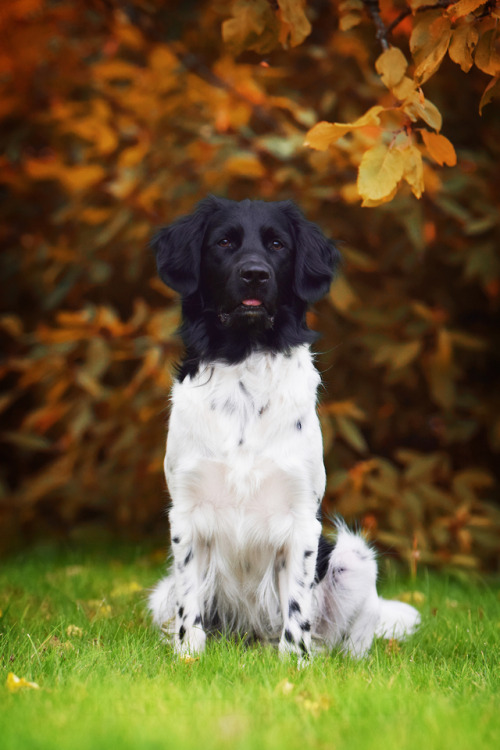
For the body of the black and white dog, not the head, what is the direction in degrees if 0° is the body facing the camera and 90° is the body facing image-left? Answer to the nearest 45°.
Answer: approximately 0°
